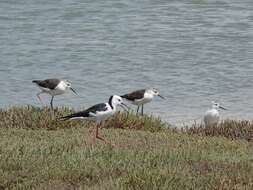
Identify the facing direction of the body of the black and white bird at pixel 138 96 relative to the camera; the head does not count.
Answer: to the viewer's right
